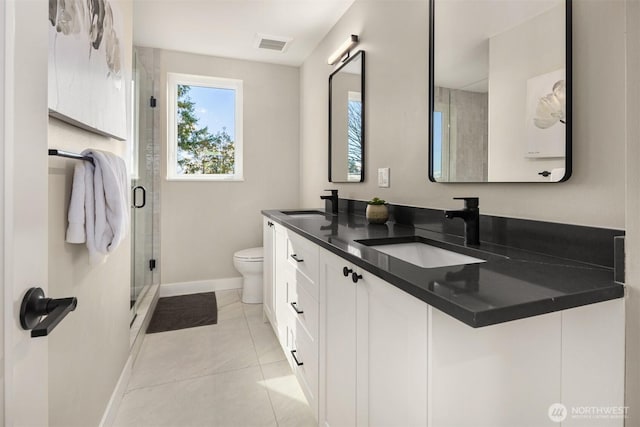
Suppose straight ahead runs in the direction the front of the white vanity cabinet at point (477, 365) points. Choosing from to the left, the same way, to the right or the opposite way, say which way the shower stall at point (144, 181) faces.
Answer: the opposite way

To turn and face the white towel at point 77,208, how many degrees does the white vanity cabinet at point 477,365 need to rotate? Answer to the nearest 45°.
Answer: approximately 45° to its right

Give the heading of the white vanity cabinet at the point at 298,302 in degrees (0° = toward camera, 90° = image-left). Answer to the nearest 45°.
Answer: approximately 90°

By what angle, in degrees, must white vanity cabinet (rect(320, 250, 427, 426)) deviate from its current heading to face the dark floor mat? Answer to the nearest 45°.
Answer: approximately 90° to its right

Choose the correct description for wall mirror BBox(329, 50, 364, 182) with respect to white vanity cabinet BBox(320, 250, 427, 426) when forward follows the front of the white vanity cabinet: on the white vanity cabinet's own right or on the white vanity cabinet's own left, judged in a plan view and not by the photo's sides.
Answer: on the white vanity cabinet's own right

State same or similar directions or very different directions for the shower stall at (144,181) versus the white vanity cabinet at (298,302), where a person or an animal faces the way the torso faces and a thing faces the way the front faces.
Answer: very different directions

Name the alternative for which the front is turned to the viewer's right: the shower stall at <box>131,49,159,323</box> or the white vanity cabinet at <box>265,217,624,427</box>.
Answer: the shower stall

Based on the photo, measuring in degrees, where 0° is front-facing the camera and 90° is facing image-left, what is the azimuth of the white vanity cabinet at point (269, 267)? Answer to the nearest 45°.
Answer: approximately 90°

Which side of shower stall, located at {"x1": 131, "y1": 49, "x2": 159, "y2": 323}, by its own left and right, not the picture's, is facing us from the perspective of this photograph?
right
